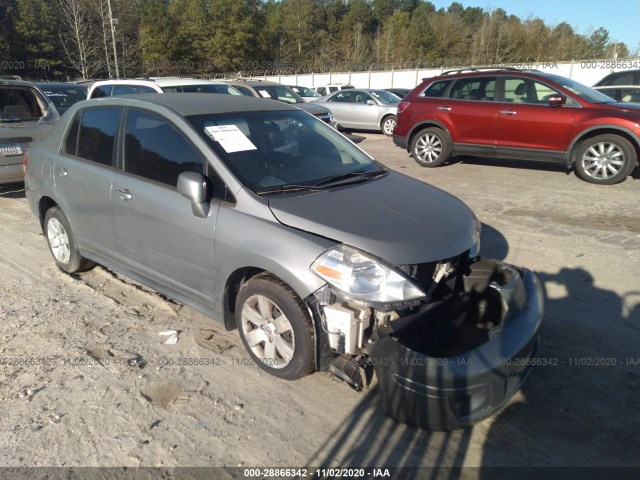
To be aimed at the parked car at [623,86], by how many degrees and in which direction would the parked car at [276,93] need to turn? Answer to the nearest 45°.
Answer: approximately 45° to its left

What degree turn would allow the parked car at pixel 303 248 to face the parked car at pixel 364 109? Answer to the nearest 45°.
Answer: approximately 135° to its left

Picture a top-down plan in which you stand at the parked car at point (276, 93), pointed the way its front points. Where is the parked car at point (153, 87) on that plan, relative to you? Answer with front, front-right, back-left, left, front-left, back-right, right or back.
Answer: right

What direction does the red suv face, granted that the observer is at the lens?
facing to the right of the viewer

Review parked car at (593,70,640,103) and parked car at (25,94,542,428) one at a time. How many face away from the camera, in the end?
0

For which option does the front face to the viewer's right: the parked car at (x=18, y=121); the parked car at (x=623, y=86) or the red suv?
the red suv
